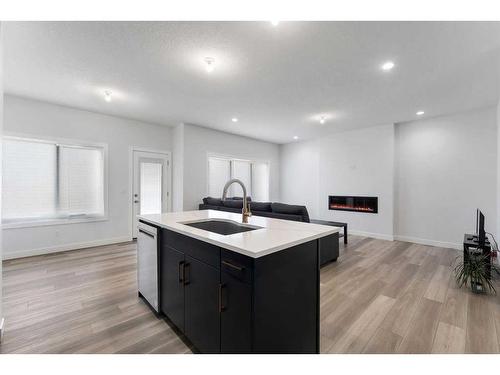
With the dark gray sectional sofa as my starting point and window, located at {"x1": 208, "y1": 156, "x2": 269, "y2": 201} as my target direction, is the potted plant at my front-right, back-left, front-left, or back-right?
back-right

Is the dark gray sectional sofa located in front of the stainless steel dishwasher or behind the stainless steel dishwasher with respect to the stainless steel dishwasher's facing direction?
behind

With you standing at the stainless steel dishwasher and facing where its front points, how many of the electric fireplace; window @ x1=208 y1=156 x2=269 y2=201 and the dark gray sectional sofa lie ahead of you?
0

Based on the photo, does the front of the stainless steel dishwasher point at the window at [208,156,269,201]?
no

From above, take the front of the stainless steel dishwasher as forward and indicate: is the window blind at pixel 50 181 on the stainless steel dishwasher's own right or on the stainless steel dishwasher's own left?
on the stainless steel dishwasher's own right

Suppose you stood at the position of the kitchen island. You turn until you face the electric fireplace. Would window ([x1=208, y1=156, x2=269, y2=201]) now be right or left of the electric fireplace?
left

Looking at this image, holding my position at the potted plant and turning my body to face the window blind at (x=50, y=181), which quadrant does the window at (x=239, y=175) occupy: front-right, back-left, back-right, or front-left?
front-right

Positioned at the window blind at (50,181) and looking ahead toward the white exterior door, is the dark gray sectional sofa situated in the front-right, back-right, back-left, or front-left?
front-right

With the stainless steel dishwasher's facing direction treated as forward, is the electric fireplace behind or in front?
behind

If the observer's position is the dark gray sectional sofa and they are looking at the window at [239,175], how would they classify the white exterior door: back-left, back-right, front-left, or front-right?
front-left

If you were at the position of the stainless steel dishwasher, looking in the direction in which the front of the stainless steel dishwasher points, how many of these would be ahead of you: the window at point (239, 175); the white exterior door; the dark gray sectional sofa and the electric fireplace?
0

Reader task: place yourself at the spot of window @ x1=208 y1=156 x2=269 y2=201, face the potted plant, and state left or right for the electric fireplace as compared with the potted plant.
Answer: left

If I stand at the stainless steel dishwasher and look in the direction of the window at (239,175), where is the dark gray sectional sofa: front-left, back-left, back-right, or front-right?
front-right

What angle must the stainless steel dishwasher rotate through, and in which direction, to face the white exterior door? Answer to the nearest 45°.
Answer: approximately 135° to its right

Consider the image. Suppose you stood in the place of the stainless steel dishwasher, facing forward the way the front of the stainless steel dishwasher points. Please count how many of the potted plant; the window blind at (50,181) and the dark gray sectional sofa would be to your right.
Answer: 1

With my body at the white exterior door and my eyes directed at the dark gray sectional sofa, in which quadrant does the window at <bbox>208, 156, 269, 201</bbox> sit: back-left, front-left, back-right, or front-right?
front-left

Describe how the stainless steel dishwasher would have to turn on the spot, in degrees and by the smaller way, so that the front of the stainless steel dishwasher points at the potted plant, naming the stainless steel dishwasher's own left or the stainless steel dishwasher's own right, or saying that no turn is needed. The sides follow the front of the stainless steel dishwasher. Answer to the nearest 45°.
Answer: approximately 135° to the stainless steel dishwasher's own left

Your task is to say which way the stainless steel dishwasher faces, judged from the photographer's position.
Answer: facing the viewer and to the left of the viewer
